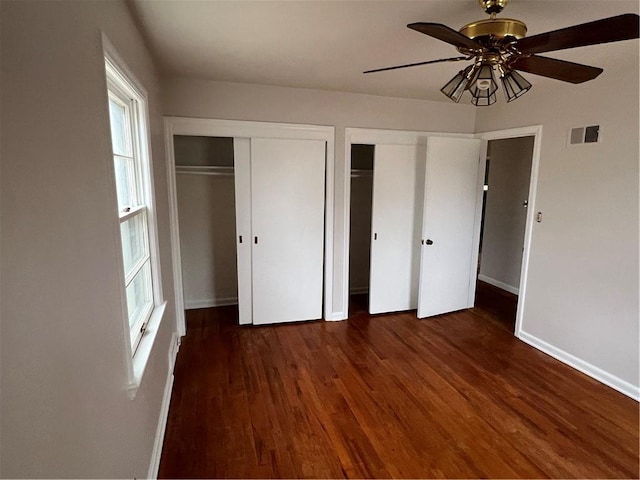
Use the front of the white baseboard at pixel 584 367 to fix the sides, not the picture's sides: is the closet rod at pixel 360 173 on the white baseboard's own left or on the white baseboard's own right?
on the white baseboard's own right

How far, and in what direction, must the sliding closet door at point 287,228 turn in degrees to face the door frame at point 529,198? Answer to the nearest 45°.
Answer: approximately 90° to its left

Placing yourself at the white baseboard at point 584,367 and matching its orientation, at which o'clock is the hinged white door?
The hinged white door is roughly at 2 o'clock from the white baseboard.

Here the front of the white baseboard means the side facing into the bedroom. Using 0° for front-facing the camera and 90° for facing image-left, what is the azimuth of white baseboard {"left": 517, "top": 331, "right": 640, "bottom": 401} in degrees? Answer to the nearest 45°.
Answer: approximately 45°

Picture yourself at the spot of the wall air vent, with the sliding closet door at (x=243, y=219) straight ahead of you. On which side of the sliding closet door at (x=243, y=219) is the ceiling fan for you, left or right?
left

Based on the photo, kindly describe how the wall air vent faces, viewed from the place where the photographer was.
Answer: facing the viewer and to the left of the viewer

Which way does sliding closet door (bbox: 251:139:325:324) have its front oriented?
toward the camera

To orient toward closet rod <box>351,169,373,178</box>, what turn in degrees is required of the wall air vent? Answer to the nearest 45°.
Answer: approximately 45° to its right

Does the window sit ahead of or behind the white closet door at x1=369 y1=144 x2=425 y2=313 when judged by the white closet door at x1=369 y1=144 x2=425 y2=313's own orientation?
ahead

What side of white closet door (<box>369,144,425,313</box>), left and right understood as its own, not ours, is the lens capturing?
front

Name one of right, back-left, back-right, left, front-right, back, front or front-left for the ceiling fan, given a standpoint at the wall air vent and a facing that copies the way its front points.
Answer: front-left

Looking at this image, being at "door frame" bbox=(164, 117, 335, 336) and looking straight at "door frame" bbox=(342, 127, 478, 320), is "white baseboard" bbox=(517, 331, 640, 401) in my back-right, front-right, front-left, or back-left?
front-right

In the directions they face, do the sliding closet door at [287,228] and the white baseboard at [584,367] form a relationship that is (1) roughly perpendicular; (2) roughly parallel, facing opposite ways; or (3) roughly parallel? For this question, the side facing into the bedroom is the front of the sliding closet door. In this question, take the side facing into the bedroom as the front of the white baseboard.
roughly perpendicular

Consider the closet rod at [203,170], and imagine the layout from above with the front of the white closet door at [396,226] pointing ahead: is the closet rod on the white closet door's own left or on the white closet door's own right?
on the white closet door's own right

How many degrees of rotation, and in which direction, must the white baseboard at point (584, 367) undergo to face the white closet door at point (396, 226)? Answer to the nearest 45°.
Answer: approximately 45° to its right
